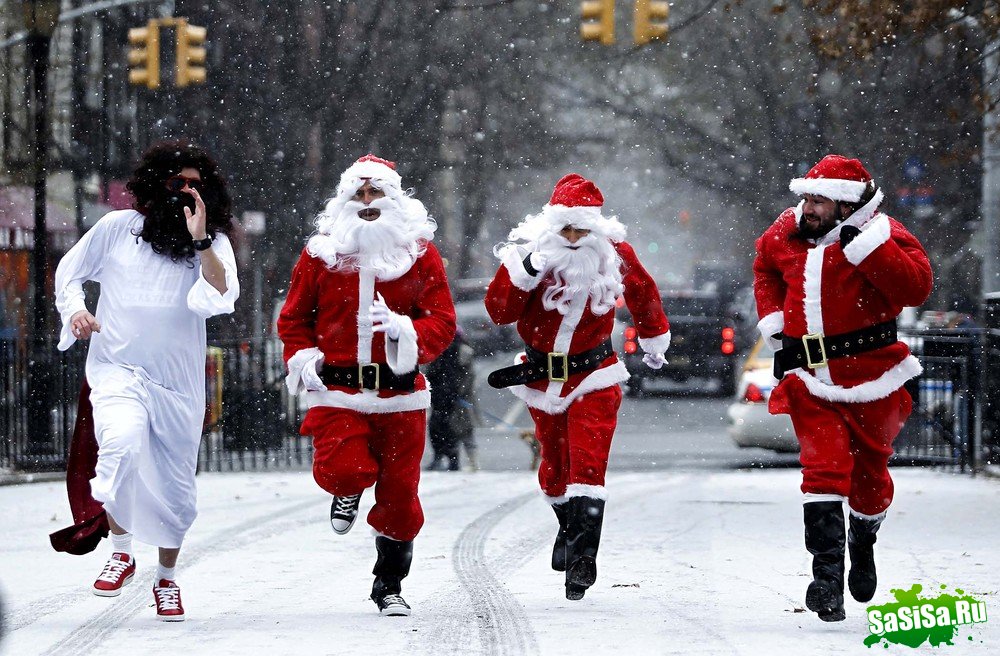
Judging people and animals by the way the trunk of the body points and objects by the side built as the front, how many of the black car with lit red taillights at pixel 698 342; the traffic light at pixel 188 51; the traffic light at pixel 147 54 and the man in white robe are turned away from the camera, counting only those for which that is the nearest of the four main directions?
1

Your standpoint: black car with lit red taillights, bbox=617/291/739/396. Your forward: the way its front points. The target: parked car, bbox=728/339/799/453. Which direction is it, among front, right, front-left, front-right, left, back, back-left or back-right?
back

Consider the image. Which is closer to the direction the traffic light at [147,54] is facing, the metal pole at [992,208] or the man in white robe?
the man in white robe

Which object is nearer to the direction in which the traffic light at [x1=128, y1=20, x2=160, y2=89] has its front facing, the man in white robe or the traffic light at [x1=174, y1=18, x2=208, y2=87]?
the man in white robe

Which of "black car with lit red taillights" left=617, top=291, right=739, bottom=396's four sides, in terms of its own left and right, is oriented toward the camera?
back

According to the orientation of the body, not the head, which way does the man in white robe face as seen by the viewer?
toward the camera

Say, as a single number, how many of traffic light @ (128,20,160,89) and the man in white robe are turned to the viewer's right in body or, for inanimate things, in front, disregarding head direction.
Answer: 0

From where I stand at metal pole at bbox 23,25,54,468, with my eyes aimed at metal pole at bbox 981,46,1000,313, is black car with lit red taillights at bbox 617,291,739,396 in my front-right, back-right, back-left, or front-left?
front-left

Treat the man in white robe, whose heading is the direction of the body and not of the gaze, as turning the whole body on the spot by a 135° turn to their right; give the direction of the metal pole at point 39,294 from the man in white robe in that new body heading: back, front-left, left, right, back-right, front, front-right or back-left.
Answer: front-right
